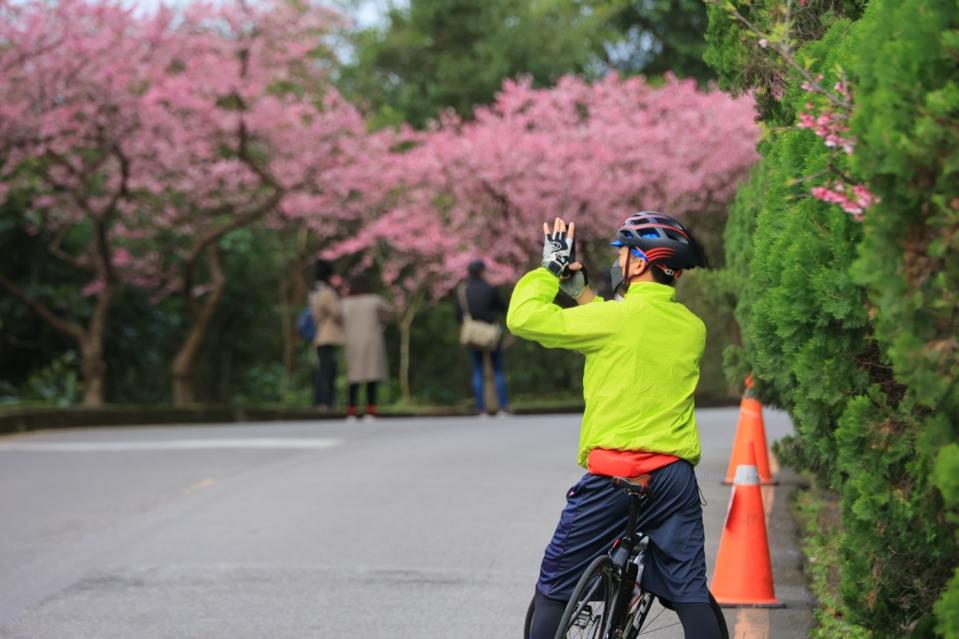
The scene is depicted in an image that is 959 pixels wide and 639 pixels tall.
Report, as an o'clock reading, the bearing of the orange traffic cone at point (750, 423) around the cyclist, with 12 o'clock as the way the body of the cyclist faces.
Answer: The orange traffic cone is roughly at 2 o'clock from the cyclist.

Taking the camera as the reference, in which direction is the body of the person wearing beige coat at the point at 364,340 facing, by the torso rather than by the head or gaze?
away from the camera

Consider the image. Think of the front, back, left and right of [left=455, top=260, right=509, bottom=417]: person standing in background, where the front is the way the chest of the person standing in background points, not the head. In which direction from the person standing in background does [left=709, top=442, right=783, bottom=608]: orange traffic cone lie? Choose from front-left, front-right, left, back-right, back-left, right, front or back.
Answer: back

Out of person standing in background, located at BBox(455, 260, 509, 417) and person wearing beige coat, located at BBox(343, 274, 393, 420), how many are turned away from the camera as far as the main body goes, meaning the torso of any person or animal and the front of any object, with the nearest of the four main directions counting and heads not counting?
2

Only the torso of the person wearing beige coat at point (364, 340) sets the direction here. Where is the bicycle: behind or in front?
behind

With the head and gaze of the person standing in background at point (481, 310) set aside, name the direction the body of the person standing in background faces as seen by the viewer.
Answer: away from the camera

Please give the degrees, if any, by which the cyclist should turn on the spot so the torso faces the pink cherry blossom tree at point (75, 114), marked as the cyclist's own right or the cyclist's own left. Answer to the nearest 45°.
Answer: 0° — they already face it

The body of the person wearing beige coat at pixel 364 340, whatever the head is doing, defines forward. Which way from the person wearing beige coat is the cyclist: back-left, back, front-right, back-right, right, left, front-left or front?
back

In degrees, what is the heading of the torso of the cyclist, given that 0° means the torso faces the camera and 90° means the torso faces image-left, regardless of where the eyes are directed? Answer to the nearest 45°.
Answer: approximately 135°

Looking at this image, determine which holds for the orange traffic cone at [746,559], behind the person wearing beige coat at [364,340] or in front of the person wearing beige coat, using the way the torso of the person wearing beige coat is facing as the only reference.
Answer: behind

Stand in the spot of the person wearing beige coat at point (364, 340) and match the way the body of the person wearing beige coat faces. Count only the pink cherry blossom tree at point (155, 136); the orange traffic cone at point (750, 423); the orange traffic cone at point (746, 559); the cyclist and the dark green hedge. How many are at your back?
4

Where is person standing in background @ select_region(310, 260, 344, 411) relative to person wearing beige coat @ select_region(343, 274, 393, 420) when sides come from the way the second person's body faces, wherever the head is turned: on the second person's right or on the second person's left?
on the second person's left

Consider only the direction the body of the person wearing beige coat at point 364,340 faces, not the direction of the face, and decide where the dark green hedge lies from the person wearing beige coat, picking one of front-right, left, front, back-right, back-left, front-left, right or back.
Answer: back

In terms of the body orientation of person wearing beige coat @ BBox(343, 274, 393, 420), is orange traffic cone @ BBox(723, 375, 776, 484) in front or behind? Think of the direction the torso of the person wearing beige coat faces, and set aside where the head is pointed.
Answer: behind

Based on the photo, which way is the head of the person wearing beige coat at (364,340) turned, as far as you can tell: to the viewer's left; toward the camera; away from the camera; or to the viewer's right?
away from the camera

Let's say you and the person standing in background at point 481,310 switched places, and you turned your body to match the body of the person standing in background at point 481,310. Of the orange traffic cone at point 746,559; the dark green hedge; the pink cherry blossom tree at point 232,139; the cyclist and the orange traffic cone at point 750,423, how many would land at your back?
4

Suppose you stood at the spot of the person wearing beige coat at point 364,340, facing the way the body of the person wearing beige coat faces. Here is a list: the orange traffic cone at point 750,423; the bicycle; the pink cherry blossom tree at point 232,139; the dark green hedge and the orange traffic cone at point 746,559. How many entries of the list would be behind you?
4
